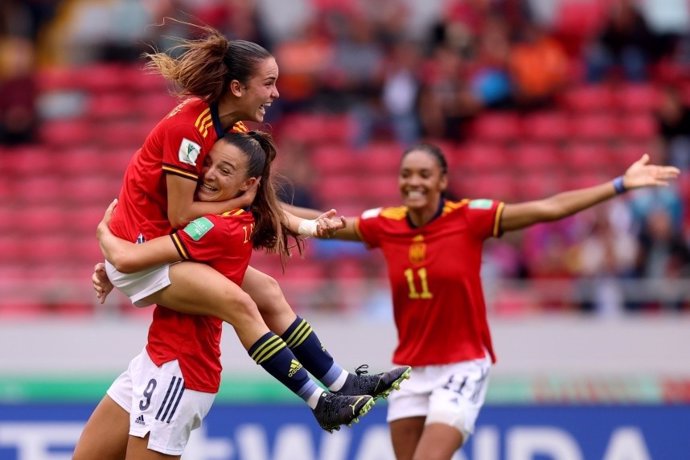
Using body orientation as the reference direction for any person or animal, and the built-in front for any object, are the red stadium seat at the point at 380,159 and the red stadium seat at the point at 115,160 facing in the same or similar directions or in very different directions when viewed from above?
same or similar directions

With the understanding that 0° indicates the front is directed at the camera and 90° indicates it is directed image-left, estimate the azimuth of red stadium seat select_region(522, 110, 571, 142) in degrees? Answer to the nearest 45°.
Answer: approximately 0°

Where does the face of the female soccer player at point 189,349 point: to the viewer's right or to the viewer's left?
to the viewer's left

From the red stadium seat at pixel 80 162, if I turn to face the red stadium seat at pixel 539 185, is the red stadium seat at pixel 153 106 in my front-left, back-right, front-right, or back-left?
front-left

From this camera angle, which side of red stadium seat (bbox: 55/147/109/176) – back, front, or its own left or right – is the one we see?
front

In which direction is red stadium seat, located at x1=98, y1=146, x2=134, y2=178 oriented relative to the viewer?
toward the camera

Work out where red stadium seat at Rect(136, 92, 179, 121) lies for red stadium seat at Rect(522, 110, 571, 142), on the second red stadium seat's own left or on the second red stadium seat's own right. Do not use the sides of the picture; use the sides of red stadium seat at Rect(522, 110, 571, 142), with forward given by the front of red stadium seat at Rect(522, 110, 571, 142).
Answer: on the second red stadium seat's own right

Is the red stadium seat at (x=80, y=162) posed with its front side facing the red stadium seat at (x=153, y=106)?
no

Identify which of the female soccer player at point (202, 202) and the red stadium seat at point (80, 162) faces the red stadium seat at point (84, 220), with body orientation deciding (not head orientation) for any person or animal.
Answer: the red stadium seat at point (80, 162)

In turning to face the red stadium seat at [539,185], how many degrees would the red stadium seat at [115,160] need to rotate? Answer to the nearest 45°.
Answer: approximately 45° to its left

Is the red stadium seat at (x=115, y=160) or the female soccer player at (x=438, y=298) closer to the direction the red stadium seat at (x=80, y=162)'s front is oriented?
the female soccer player

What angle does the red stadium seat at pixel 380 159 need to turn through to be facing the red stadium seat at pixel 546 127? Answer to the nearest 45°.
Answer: approximately 90° to its left

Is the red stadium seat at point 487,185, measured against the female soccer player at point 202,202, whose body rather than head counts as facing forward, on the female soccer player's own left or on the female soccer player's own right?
on the female soccer player's own left
